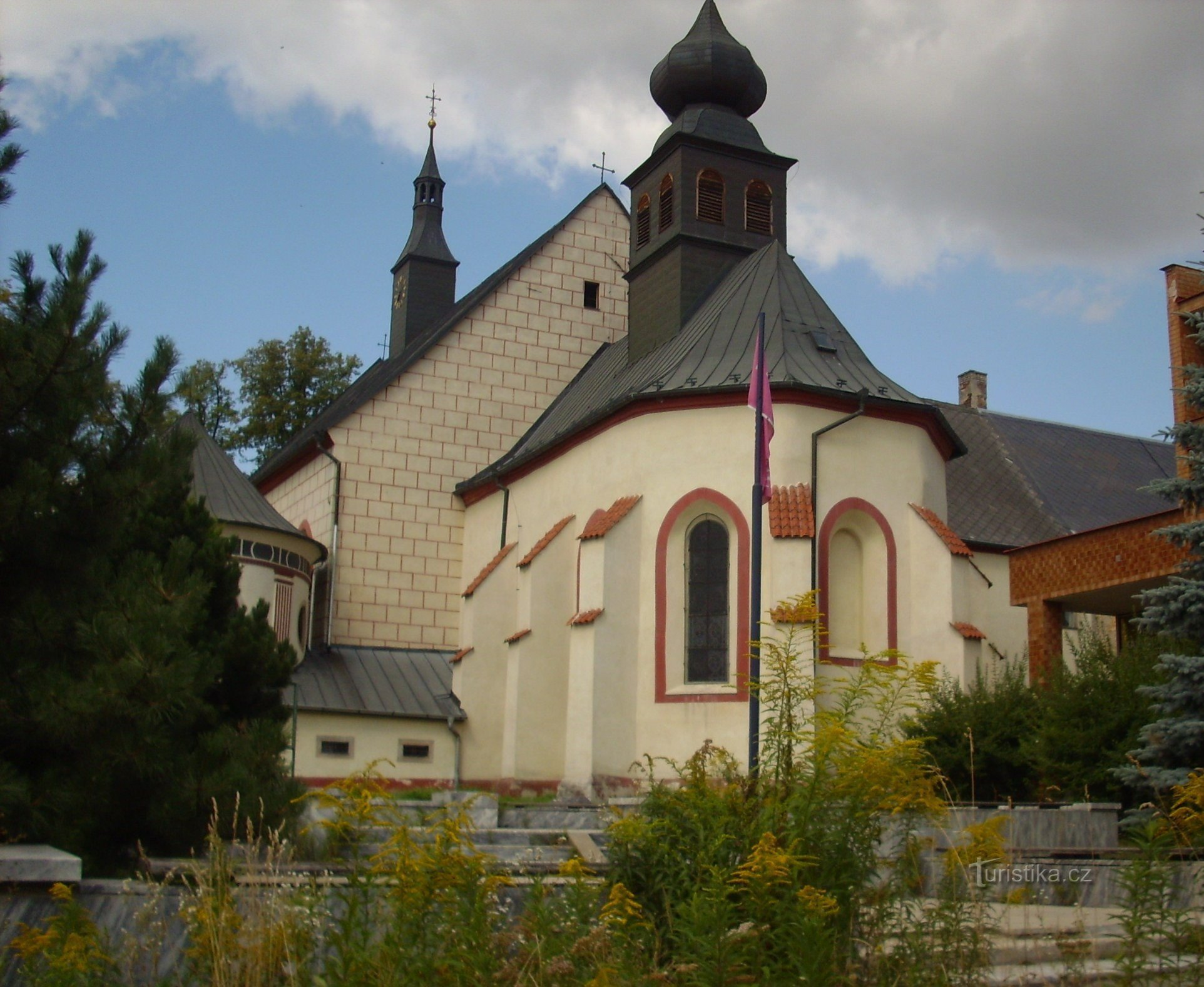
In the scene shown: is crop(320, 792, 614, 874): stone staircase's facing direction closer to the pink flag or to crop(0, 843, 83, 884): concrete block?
the concrete block

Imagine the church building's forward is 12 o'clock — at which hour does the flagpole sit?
The flagpole is roughly at 7 o'clock from the church building.

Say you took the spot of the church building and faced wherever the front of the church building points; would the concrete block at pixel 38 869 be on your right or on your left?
on your left

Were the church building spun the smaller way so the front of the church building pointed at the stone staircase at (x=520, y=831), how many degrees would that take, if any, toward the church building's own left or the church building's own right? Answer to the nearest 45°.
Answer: approximately 135° to the church building's own left

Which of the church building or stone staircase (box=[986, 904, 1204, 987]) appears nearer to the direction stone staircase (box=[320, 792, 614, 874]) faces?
the stone staircase

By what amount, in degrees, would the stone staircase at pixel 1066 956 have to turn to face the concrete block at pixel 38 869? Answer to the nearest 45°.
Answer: approximately 90° to its right

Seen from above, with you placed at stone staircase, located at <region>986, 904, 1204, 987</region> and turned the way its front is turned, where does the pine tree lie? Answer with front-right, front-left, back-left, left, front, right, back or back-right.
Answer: right

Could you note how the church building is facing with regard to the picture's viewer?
facing away from the viewer and to the left of the viewer

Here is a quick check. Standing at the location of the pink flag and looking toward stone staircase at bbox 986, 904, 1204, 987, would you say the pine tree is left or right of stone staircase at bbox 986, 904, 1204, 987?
right

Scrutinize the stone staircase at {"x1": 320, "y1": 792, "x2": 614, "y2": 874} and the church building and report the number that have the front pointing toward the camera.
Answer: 1

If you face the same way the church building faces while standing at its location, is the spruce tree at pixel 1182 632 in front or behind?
behind
